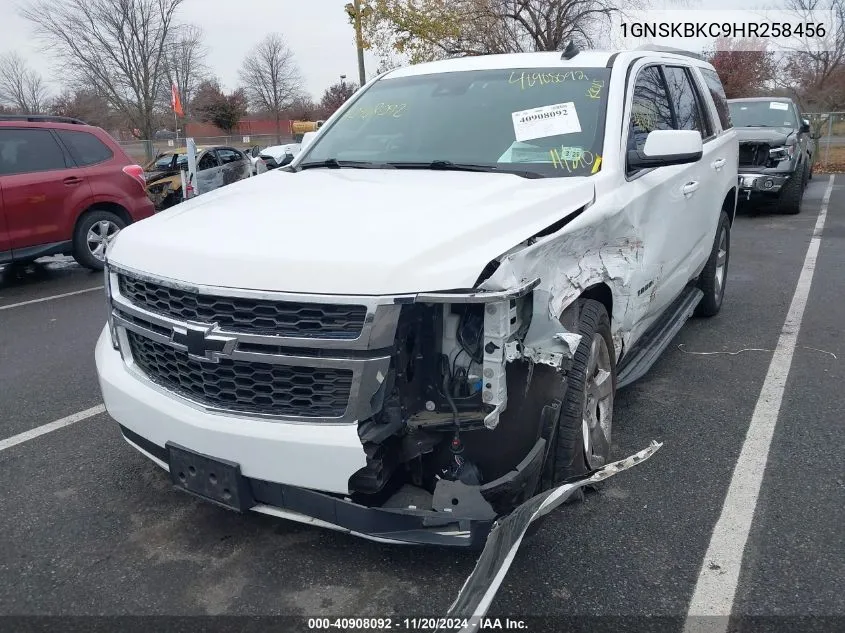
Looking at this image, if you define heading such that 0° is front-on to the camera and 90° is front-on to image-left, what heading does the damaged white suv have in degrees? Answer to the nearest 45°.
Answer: approximately 45°

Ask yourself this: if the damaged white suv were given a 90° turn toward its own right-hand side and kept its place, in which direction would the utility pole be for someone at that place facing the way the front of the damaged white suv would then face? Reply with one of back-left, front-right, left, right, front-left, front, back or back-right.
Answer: front-right

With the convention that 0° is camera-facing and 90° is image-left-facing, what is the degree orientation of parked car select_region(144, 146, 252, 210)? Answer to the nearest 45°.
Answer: approximately 45°

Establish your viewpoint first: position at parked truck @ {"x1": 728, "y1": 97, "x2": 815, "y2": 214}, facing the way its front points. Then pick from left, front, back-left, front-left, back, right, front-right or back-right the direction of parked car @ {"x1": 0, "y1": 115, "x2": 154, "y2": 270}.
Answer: front-right

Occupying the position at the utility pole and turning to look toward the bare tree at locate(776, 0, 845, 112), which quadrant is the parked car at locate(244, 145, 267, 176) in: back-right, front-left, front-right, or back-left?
back-right

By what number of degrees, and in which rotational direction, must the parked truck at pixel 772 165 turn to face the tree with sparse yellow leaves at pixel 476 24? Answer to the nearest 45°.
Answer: approximately 135° to its right

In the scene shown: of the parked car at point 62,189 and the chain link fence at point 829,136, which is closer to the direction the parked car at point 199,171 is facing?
the parked car

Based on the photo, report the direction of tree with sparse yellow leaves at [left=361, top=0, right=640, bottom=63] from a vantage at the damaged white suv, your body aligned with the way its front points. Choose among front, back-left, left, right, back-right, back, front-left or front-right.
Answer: back-right

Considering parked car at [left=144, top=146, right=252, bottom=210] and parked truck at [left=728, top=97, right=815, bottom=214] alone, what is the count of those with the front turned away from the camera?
0

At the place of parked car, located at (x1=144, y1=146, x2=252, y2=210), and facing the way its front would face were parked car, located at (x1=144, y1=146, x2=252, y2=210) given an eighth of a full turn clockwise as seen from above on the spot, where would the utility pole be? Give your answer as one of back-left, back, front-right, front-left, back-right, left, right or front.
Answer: back-right

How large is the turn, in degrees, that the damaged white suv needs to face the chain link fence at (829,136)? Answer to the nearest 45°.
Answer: approximately 180°

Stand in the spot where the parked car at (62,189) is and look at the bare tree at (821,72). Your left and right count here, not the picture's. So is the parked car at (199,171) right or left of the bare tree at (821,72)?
left

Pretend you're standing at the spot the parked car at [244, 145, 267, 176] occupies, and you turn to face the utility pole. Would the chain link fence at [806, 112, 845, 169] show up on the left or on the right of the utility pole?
right

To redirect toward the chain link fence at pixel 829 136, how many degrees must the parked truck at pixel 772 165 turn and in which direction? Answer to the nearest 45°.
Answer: approximately 180°
